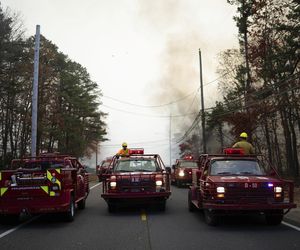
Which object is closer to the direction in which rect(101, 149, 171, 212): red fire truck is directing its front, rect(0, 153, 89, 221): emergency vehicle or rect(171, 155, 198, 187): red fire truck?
the emergency vehicle

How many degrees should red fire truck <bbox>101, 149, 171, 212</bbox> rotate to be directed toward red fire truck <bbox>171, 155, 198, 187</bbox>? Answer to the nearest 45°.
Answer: approximately 180°

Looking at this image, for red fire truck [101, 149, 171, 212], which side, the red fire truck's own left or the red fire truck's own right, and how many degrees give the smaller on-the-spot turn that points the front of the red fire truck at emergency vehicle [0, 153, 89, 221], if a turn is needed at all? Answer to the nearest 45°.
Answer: approximately 45° to the red fire truck's own right

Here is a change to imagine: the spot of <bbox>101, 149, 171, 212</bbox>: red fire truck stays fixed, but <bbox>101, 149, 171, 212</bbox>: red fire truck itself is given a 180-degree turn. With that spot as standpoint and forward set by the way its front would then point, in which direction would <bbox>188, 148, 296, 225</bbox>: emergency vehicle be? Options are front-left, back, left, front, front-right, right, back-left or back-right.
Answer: back-right

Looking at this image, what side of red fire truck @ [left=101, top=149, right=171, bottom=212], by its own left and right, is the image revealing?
front
